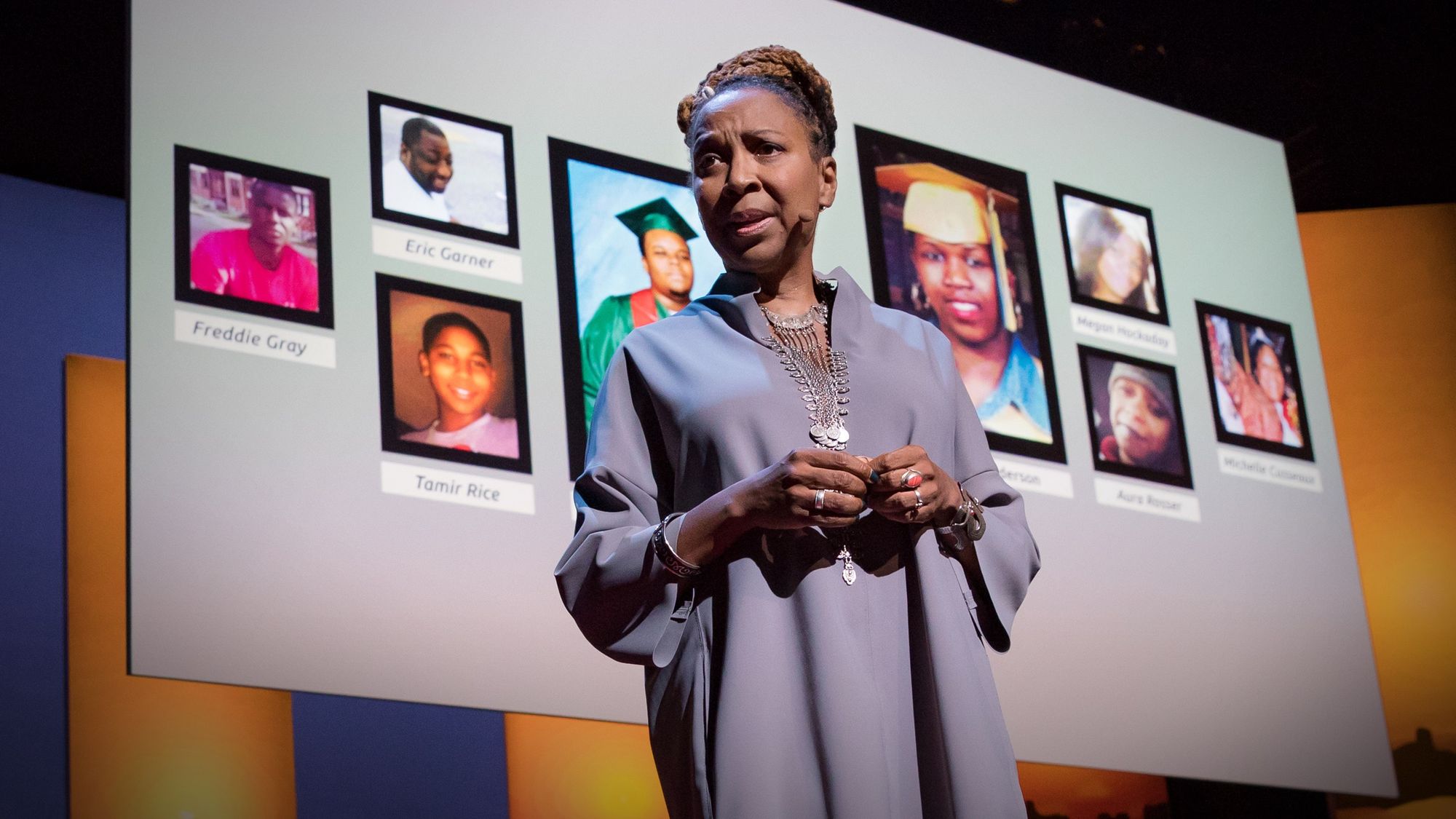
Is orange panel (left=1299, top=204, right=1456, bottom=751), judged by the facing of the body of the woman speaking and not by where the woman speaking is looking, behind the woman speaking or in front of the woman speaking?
behind

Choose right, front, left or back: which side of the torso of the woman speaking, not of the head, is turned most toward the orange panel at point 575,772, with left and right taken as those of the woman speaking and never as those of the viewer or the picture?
back

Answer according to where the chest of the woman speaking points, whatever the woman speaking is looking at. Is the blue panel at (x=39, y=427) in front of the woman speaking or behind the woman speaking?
behind

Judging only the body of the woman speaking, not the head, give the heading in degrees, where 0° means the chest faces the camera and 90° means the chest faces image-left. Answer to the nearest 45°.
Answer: approximately 0°

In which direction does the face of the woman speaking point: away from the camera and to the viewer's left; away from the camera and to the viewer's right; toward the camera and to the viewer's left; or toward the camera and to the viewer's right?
toward the camera and to the viewer's left

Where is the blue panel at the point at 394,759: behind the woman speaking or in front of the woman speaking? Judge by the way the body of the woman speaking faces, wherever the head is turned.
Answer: behind

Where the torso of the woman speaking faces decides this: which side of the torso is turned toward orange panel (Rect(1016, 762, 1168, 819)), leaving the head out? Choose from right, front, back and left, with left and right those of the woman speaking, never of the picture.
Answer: back
